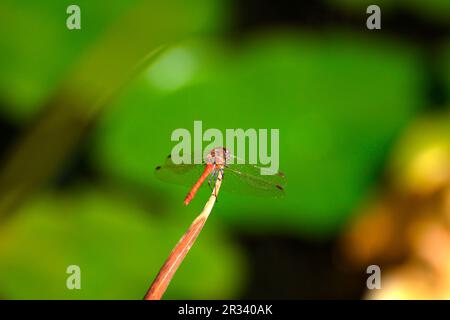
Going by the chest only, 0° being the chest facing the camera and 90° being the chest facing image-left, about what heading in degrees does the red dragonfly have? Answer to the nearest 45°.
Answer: approximately 225°
